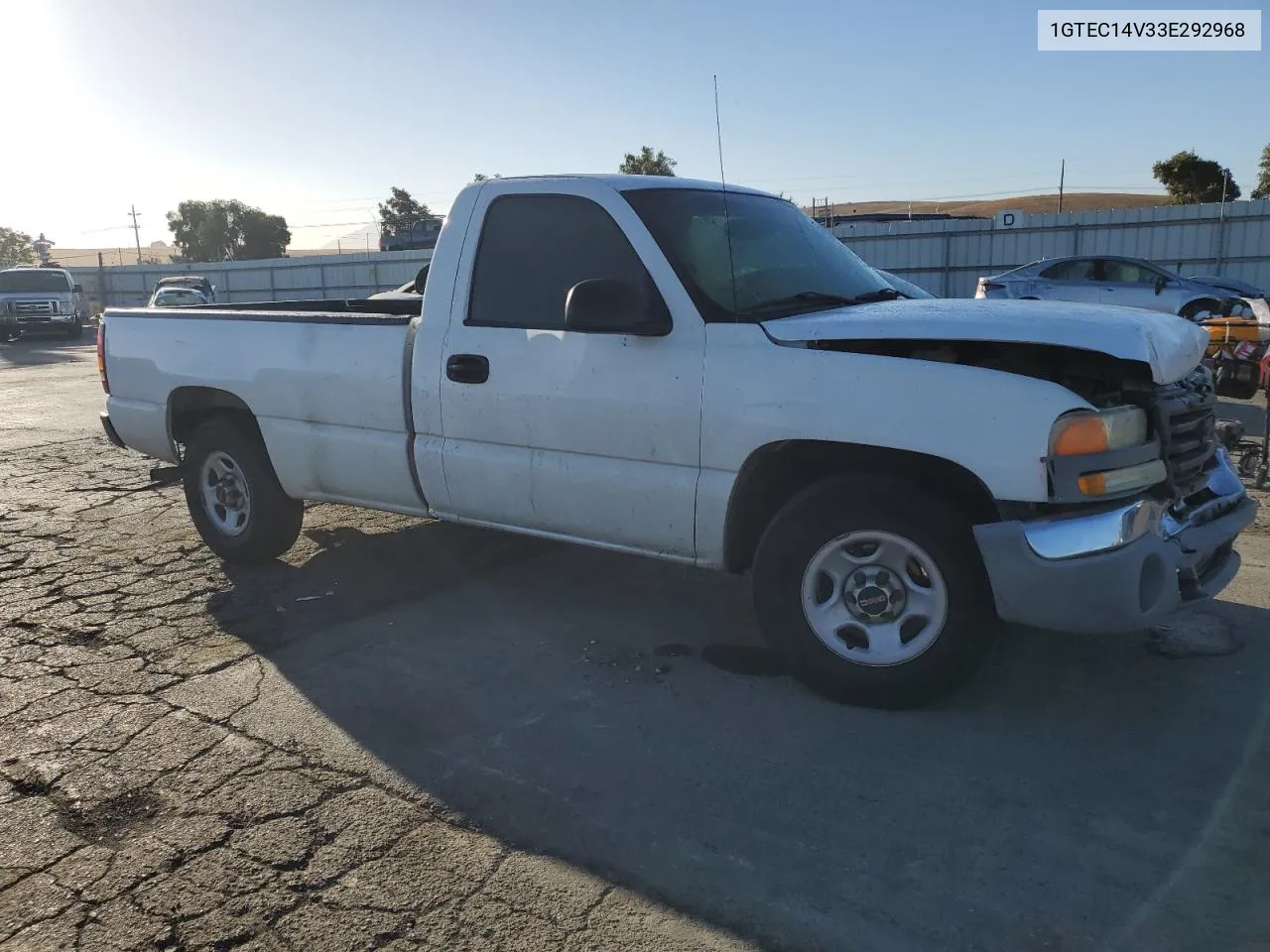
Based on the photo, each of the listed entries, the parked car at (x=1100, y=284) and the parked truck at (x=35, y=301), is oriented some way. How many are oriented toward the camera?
1

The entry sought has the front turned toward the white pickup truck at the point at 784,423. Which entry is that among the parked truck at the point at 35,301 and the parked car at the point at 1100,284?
the parked truck at the point at 35,301

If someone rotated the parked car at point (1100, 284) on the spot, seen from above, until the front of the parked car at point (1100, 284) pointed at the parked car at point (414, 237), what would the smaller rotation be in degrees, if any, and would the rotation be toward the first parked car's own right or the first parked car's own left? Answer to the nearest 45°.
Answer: approximately 135° to the first parked car's own left

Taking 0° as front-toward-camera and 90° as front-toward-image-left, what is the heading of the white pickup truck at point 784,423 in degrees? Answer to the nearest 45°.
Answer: approximately 315°

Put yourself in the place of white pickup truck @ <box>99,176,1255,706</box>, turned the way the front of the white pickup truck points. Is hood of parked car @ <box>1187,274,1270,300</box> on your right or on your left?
on your left

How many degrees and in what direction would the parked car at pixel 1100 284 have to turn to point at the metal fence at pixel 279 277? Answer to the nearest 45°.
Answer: approximately 180°

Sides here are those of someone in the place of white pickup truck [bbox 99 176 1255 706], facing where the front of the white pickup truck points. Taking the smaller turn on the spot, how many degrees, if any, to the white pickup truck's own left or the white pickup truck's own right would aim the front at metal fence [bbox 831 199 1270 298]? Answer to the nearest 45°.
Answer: approximately 90° to the white pickup truck's own left

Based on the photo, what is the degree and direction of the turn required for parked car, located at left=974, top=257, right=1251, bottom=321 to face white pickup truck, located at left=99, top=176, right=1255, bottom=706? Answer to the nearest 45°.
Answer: approximately 90° to its right

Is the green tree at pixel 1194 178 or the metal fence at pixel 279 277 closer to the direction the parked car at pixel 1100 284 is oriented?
the green tree

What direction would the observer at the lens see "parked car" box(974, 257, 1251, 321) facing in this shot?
facing to the right of the viewer

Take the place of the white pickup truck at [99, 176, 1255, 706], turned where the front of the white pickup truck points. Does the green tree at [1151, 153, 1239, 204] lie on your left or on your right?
on your left
